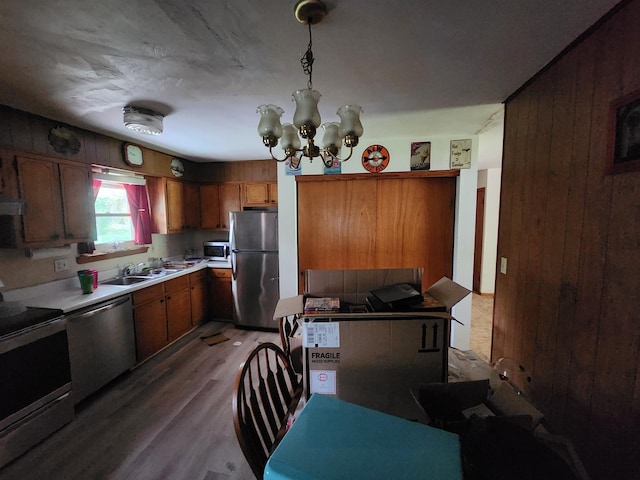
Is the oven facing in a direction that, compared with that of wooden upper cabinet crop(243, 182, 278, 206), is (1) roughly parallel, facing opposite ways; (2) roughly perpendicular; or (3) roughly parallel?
roughly perpendicular

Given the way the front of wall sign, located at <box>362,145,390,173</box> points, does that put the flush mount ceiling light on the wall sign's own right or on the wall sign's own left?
on the wall sign's own right

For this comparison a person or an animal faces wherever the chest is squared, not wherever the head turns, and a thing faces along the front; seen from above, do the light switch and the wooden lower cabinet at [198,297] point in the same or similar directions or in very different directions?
very different directions

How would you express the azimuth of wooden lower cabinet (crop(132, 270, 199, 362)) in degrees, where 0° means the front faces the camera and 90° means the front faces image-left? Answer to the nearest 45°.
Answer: approximately 315°

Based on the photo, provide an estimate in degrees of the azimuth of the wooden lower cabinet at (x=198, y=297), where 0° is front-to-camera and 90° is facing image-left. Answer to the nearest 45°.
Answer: approximately 315°

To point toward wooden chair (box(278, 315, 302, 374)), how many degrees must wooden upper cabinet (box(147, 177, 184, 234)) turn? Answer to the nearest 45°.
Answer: approximately 45° to its right

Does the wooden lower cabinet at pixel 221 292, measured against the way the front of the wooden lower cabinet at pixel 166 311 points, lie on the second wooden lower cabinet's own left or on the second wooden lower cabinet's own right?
on the second wooden lower cabinet's own left
